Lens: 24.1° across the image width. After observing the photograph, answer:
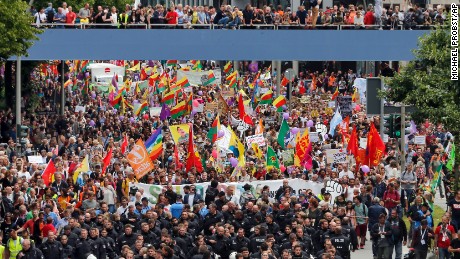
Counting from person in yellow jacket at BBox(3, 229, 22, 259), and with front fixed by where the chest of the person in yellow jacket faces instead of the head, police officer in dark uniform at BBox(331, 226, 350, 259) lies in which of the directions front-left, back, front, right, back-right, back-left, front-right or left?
left

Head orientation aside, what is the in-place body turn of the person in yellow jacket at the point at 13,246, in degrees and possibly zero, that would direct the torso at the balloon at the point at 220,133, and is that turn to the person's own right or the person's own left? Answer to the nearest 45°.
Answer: approximately 135° to the person's own left

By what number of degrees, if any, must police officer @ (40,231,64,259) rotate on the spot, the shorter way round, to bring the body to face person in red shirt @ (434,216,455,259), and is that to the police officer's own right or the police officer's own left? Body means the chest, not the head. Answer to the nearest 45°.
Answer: approximately 90° to the police officer's own left

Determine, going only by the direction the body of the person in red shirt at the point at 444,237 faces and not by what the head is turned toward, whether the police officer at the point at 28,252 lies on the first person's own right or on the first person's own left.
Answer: on the first person's own right

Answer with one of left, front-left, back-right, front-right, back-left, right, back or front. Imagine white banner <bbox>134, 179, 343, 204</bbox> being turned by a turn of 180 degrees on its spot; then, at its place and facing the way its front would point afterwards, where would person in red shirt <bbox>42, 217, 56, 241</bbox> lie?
back-left

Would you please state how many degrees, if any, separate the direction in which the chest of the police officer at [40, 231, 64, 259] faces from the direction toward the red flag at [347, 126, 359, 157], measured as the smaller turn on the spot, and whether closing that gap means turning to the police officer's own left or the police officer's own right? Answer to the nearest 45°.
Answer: approximately 135° to the police officer's own left

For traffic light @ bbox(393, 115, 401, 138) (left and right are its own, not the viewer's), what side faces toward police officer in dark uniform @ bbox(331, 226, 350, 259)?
front

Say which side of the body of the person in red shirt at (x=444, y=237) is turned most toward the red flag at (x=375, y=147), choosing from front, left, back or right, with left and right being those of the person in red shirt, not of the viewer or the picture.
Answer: back

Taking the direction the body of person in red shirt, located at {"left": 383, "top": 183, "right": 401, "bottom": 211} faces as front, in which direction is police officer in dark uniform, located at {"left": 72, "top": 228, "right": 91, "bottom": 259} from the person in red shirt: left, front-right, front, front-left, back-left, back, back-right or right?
front-right

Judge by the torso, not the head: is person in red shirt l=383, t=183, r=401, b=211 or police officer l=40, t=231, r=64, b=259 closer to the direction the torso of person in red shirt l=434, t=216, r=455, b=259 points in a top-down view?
the police officer

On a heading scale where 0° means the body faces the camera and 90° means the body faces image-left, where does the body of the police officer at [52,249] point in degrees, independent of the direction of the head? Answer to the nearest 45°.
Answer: approximately 0°
